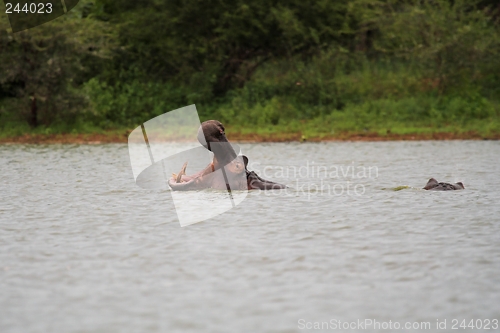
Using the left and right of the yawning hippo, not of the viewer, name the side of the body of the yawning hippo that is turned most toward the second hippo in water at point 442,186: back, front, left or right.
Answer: back

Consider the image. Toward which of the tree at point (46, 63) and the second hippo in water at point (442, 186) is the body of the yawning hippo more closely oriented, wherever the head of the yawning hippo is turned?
the tree

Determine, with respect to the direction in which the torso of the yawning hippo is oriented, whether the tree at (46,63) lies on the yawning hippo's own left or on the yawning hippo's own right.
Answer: on the yawning hippo's own right

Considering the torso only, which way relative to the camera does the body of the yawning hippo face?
to the viewer's left

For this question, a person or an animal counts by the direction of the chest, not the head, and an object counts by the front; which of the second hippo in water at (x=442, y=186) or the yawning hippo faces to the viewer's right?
the second hippo in water
